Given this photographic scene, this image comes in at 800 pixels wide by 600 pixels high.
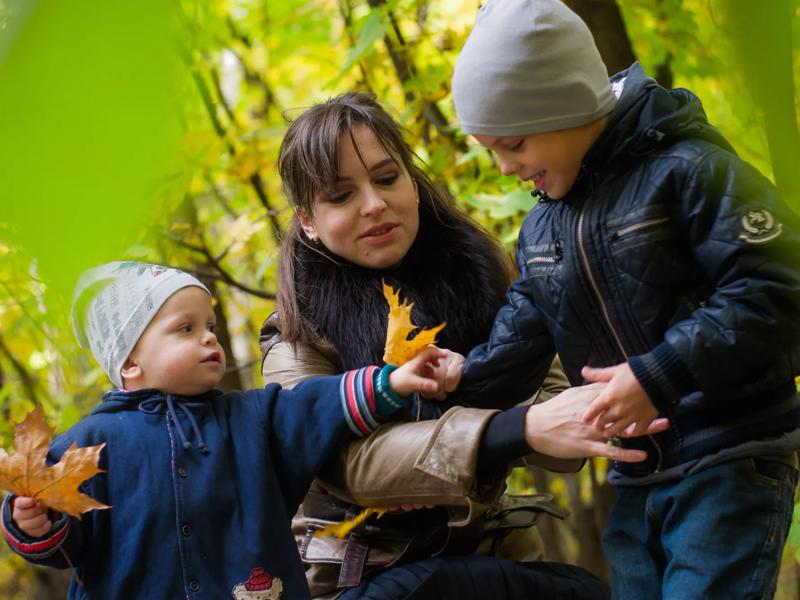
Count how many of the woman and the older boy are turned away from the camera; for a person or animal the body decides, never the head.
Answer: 0

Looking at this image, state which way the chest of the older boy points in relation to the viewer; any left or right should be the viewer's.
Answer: facing the viewer and to the left of the viewer

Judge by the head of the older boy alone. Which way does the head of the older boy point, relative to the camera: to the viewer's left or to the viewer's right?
to the viewer's left

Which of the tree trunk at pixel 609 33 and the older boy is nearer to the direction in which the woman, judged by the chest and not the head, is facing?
the older boy

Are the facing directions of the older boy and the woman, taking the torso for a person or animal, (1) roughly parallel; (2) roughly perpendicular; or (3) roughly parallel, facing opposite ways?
roughly perpendicular

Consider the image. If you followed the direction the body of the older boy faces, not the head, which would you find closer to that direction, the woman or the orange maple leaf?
the orange maple leaf

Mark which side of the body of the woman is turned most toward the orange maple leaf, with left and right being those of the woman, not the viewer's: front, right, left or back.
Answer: right

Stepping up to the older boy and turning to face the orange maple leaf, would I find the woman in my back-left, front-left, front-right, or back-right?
front-right

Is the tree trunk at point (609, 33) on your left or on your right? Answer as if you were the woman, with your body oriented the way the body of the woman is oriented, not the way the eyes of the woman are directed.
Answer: on your left

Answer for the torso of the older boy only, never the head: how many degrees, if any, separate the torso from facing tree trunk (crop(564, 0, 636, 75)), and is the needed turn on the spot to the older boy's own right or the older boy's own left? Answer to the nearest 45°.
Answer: approximately 135° to the older boy's own right

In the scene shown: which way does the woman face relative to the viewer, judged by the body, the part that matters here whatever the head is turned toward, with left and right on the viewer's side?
facing the viewer and to the right of the viewer

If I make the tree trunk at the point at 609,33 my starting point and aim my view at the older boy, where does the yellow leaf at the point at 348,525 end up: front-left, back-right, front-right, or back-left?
front-right
